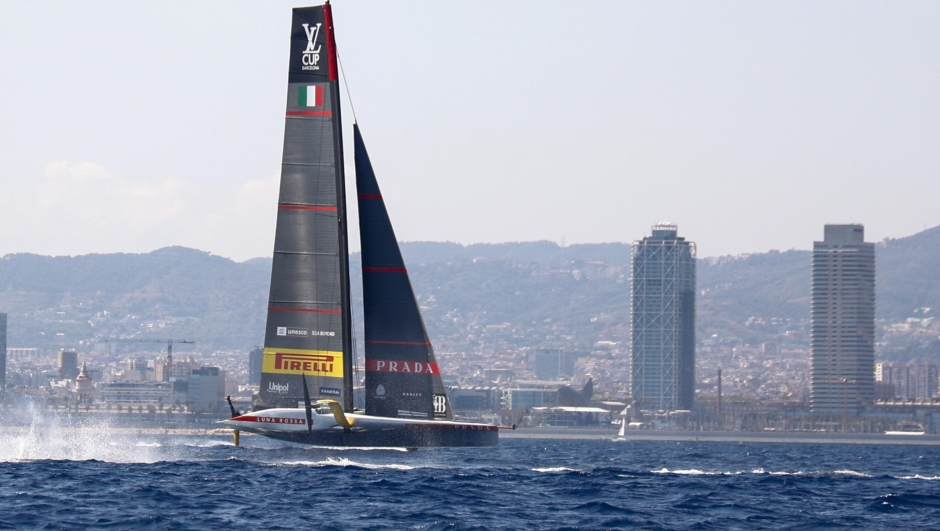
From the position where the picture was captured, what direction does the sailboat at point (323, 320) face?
facing to the right of the viewer
